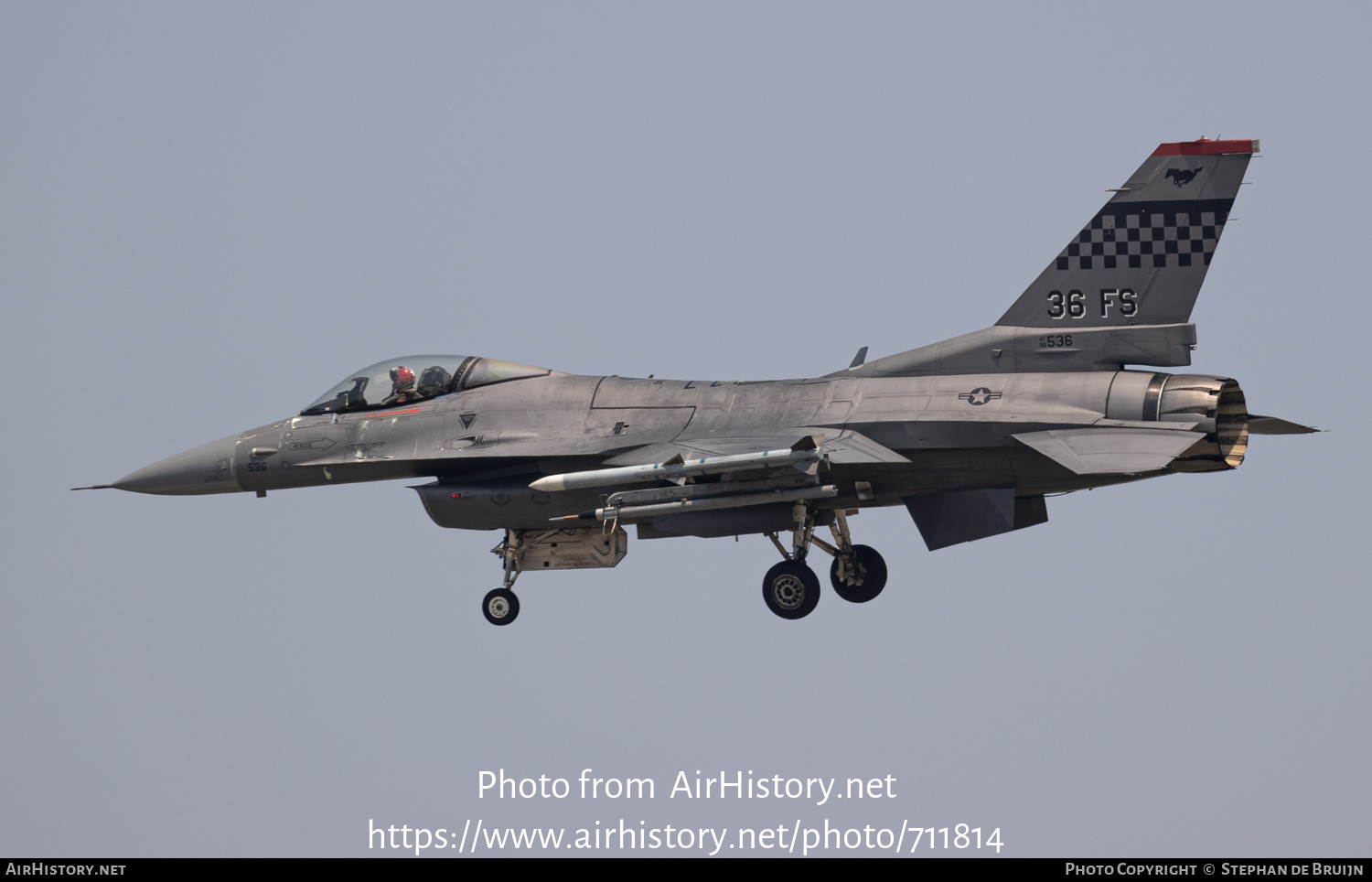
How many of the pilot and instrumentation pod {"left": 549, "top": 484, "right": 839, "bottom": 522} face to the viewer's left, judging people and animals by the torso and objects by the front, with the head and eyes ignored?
2

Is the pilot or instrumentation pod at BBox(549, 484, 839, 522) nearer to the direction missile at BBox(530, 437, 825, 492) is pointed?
the pilot

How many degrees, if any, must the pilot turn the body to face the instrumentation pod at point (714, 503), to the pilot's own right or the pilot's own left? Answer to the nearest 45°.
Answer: approximately 135° to the pilot's own left

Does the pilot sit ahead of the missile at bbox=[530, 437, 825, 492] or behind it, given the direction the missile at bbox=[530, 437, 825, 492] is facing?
ahead

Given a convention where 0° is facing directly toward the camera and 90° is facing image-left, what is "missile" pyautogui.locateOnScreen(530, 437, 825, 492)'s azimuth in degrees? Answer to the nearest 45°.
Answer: approximately 90°

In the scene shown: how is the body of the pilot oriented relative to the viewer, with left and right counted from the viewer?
facing to the left of the viewer

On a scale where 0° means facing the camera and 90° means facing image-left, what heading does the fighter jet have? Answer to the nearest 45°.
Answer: approximately 90°

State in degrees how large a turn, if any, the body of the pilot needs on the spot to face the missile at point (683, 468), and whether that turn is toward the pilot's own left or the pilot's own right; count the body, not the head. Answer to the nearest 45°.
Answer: approximately 135° to the pilot's own left

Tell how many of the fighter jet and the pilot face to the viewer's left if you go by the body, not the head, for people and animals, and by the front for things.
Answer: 2

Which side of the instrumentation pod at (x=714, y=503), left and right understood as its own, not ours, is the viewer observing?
left
